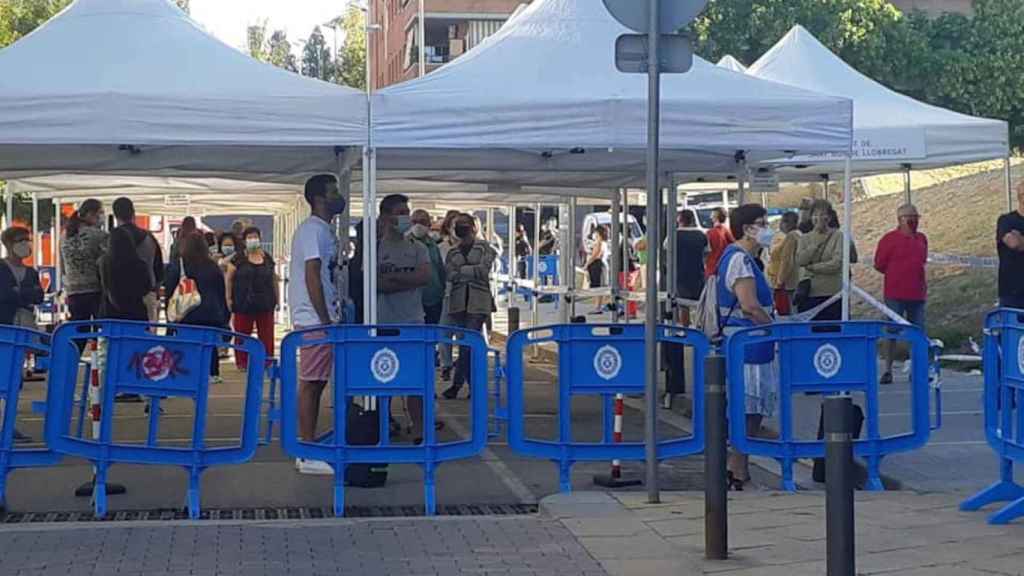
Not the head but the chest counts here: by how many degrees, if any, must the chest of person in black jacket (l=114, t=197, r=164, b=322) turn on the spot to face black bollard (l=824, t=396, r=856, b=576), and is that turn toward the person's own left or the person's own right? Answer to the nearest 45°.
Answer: approximately 180°

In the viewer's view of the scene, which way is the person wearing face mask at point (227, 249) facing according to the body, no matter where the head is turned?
toward the camera

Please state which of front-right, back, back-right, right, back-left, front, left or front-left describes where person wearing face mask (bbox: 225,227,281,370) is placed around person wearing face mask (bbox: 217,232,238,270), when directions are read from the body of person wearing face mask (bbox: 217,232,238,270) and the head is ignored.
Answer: front

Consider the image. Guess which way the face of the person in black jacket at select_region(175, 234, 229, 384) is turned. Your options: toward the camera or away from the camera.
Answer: away from the camera

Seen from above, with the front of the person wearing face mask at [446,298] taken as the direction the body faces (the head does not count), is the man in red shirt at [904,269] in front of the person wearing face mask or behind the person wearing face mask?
behind

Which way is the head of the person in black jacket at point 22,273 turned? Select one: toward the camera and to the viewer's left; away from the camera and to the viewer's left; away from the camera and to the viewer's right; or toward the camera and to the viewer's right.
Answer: toward the camera and to the viewer's right

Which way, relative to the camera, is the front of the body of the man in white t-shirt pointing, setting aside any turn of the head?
to the viewer's right
